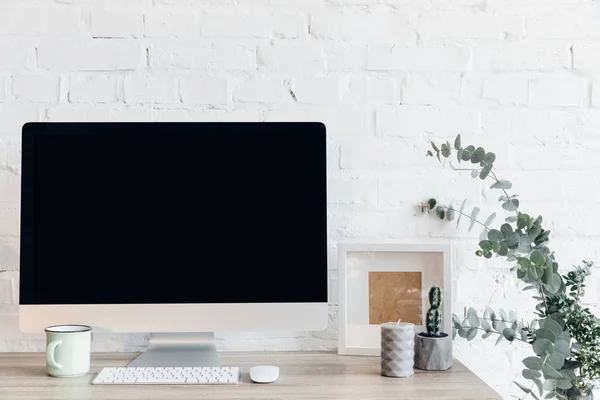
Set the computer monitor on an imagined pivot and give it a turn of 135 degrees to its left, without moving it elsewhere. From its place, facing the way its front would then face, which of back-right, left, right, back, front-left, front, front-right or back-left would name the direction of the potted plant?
front-right

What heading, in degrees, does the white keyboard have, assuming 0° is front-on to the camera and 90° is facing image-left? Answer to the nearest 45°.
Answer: approximately 0°

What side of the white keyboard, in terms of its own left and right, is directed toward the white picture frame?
left

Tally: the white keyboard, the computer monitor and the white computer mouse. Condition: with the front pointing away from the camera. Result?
1

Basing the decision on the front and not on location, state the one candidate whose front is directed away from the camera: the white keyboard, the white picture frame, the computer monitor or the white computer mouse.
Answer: the white computer mouse

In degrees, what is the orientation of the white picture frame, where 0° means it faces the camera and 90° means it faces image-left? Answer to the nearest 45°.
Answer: approximately 0°

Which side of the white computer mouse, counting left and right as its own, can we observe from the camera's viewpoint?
back

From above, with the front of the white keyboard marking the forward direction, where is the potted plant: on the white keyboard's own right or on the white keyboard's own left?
on the white keyboard's own left

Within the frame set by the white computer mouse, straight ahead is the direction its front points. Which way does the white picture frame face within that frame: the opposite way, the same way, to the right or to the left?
the opposite way
